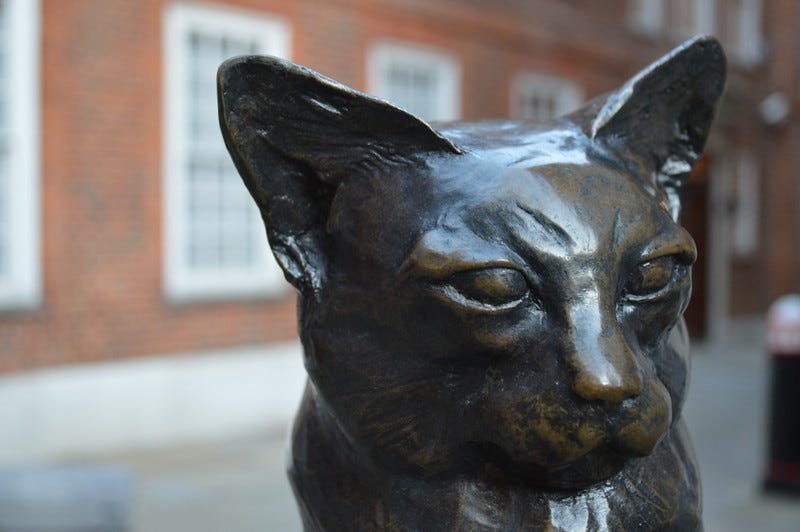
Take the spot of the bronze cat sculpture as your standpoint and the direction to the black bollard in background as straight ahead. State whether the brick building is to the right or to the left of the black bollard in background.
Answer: left

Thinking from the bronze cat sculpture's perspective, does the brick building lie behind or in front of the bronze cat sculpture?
behind

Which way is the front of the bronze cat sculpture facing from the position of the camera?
facing the viewer and to the right of the viewer

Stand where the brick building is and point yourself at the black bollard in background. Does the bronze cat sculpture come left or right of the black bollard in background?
right

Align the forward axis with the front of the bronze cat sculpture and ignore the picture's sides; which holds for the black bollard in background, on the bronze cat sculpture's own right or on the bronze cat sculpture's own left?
on the bronze cat sculpture's own left
